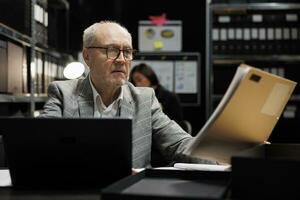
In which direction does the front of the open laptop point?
away from the camera

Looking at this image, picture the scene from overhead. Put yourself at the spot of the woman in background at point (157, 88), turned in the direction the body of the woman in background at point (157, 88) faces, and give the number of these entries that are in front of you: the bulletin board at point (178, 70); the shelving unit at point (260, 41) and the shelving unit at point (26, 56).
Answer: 1

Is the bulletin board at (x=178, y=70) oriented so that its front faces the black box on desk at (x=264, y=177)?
yes

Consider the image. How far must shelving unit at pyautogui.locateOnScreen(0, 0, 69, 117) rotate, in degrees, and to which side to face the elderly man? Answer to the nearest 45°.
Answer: approximately 45° to its right

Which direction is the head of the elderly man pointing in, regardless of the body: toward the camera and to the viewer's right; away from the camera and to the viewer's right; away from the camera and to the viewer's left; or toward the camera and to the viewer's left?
toward the camera and to the viewer's right

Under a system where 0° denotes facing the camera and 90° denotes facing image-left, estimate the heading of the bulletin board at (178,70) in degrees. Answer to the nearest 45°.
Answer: approximately 0°

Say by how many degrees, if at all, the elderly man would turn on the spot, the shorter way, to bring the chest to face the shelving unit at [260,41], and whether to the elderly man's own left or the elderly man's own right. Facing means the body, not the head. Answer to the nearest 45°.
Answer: approximately 90° to the elderly man's own left

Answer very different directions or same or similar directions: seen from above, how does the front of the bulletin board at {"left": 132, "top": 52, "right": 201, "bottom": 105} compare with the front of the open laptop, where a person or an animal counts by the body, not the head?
very different directions

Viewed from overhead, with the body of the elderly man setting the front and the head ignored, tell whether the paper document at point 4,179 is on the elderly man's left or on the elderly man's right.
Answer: on the elderly man's right
